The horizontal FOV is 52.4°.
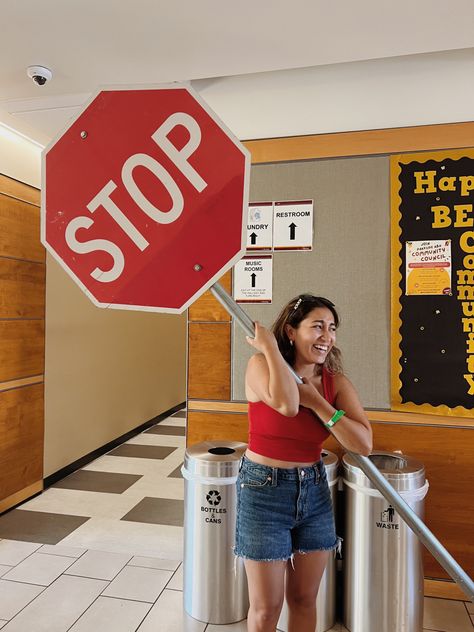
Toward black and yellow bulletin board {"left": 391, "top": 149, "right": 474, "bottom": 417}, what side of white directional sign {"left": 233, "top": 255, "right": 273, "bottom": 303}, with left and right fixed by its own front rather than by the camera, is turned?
left

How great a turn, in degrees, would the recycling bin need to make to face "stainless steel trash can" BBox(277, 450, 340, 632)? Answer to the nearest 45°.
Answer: approximately 90° to its left

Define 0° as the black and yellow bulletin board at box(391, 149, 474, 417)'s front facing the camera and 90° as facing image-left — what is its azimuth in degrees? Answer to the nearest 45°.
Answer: approximately 0°
